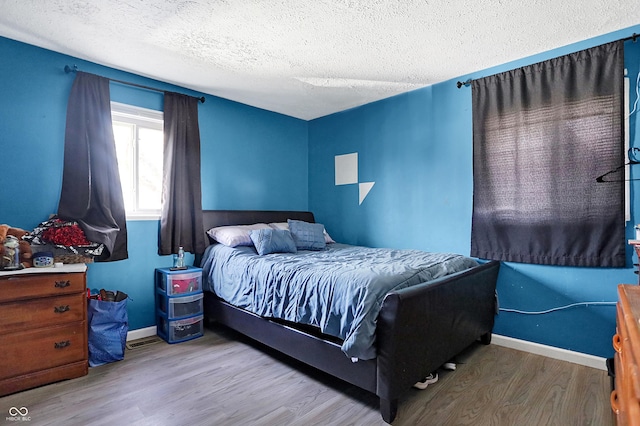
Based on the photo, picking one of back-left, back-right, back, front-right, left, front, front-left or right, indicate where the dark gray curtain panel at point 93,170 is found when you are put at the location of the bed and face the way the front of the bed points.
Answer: back-right

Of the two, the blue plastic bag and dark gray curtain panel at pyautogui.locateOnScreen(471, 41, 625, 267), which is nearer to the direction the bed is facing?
the dark gray curtain panel

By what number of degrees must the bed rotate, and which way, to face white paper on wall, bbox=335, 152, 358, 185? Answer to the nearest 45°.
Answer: approximately 135° to its left

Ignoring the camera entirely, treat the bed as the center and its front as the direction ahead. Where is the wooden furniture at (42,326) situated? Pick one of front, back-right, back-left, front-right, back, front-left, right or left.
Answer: back-right
